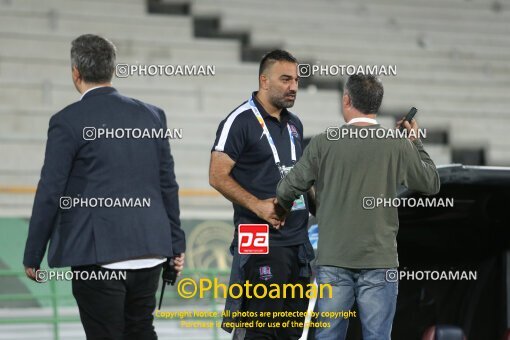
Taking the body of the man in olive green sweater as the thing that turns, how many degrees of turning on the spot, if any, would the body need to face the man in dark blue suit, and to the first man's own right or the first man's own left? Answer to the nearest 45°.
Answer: approximately 90° to the first man's own left

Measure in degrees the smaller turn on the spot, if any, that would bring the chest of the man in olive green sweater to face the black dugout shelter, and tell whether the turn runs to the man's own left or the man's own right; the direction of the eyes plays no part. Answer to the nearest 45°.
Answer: approximately 90° to the man's own right

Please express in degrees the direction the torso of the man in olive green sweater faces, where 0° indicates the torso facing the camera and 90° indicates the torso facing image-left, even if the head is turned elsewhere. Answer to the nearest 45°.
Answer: approximately 180°

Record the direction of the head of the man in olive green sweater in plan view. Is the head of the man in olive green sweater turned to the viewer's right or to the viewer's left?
to the viewer's left
